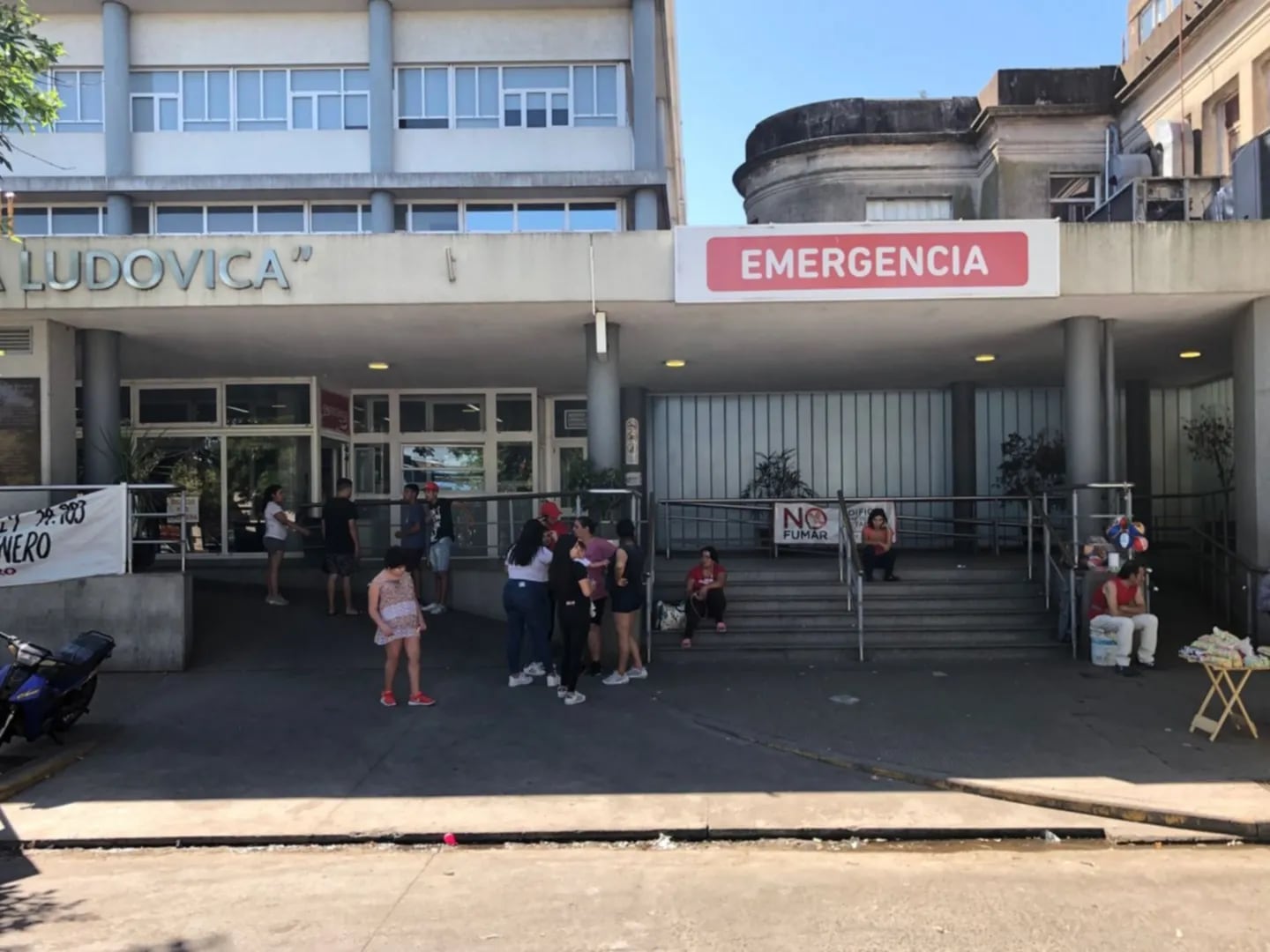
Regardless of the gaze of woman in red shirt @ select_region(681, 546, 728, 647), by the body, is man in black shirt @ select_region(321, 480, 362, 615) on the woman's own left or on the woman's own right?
on the woman's own right

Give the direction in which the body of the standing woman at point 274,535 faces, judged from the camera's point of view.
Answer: to the viewer's right

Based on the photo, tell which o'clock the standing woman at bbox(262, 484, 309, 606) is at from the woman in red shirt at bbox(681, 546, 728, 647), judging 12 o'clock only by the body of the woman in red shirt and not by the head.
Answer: The standing woman is roughly at 3 o'clock from the woman in red shirt.

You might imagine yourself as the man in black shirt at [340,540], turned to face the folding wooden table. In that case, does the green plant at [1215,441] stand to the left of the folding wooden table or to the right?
left

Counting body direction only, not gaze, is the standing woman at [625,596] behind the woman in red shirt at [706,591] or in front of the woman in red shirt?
in front

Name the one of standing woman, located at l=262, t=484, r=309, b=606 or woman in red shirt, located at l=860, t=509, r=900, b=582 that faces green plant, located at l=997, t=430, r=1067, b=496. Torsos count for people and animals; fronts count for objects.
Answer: the standing woman

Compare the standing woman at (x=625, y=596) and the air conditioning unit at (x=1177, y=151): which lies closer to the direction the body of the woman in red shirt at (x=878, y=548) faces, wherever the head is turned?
the standing woman

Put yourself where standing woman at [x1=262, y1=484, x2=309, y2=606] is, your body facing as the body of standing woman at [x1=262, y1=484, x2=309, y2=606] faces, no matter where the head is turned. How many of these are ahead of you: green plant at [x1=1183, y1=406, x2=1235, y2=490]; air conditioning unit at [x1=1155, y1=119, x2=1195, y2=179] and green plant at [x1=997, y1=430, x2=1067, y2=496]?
3

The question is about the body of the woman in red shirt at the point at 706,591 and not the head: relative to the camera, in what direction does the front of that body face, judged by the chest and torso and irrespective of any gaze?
toward the camera

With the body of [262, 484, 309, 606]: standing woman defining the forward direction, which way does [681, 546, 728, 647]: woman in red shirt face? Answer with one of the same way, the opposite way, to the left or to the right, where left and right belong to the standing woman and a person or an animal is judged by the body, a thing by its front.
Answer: to the right

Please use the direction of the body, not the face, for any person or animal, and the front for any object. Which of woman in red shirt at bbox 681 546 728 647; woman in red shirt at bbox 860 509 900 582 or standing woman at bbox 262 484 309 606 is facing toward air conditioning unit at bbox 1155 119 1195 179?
the standing woman

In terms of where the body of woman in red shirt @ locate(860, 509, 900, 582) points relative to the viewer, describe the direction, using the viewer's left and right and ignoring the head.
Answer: facing the viewer

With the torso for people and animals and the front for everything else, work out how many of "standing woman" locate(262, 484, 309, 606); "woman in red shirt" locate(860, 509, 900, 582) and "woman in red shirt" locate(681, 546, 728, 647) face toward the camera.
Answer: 2

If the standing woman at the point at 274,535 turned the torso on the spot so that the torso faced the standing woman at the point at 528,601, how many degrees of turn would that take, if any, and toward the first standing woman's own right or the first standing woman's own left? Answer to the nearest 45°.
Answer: approximately 45° to the first standing woman's own right

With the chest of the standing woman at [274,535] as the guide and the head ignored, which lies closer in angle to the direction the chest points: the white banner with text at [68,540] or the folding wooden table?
the folding wooden table

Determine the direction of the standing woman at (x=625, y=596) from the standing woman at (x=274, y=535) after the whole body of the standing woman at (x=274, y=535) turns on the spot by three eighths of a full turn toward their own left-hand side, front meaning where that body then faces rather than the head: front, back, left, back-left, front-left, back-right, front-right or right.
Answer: back

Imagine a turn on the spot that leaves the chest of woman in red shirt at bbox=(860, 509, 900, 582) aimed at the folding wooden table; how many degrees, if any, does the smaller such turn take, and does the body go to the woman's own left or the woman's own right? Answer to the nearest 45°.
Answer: approximately 45° to the woman's own left
